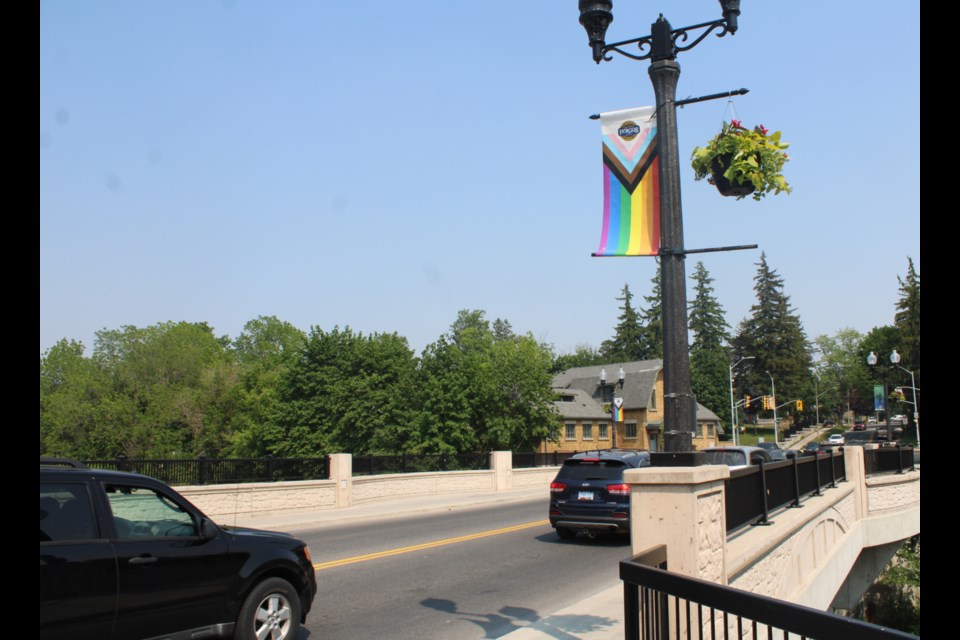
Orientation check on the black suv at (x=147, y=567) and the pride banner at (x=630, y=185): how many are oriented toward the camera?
1

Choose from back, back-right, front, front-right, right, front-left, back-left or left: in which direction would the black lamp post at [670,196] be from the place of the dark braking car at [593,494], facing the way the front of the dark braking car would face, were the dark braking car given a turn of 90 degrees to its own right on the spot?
front-right

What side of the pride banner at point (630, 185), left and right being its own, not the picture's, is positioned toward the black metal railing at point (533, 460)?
back

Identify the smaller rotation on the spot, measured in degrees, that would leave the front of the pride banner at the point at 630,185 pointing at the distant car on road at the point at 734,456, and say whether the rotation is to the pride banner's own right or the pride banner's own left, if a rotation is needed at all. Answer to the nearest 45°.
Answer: approximately 180°

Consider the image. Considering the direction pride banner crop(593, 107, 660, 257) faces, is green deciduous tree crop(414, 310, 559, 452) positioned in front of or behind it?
behind

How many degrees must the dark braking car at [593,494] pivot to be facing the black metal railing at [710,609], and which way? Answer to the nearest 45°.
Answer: approximately 135° to its right

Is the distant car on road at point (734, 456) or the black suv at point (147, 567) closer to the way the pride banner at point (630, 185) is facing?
the black suv
